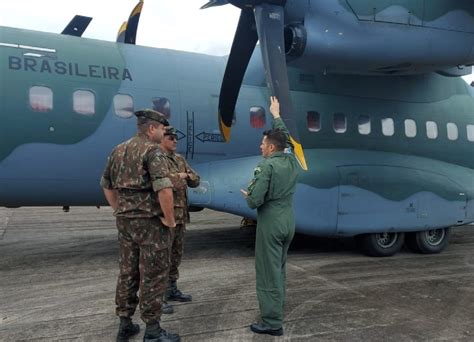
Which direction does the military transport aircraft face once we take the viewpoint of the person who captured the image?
facing the viewer and to the left of the viewer

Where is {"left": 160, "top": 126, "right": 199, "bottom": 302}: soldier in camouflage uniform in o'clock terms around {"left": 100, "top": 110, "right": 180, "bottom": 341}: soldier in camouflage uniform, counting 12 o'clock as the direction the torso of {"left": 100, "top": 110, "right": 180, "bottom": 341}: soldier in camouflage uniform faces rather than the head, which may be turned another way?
{"left": 160, "top": 126, "right": 199, "bottom": 302}: soldier in camouflage uniform is roughly at 11 o'clock from {"left": 100, "top": 110, "right": 180, "bottom": 341}: soldier in camouflage uniform.

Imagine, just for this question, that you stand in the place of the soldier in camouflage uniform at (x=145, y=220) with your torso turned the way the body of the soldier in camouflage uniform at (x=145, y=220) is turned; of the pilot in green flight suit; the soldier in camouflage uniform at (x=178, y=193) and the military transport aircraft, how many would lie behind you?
0

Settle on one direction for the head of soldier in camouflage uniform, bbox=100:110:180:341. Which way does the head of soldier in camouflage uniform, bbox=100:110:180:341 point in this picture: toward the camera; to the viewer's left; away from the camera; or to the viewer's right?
to the viewer's right

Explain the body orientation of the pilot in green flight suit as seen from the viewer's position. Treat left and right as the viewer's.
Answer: facing away from the viewer and to the left of the viewer

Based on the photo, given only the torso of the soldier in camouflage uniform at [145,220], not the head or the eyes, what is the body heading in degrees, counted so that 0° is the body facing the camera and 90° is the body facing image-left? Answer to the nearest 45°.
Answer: approximately 225°

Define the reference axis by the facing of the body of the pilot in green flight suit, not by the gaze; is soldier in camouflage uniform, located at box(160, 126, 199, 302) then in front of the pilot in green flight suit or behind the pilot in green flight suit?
in front

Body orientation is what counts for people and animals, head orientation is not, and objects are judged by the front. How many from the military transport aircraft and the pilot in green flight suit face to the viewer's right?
0

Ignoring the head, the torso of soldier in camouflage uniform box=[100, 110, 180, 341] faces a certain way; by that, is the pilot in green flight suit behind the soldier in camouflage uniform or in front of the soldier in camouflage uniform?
in front

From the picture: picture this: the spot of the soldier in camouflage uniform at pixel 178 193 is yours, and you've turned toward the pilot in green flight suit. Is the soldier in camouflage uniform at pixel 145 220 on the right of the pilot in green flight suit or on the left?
right

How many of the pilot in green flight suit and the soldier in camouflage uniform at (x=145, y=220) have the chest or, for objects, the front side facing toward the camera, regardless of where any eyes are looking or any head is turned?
0
